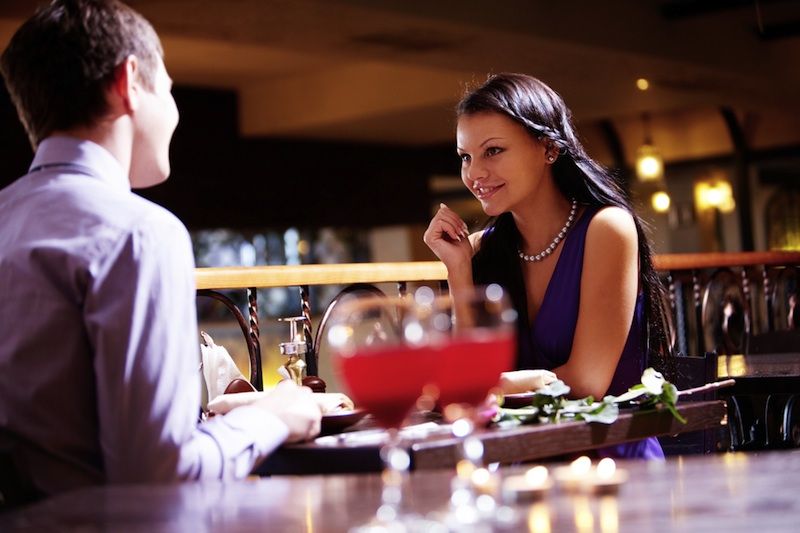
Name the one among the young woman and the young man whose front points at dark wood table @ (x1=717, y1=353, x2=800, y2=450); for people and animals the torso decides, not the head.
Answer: the young man

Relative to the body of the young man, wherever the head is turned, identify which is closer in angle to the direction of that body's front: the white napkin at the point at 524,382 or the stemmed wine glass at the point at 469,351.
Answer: the white napkin

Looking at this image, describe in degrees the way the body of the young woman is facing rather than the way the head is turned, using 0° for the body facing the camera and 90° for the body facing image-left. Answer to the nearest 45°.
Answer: approximately 45°

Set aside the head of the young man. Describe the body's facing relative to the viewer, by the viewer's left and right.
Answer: facing away from the viewer and to the right of the viewer

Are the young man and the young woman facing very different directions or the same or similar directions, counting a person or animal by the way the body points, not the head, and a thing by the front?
very different directions

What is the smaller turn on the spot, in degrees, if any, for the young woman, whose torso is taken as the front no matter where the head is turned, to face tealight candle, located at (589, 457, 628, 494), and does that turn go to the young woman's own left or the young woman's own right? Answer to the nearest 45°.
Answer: approximately 45° to the young woman's own left

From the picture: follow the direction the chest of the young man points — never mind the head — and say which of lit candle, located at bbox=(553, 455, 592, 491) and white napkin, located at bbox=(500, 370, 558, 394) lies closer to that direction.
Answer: the white napkin

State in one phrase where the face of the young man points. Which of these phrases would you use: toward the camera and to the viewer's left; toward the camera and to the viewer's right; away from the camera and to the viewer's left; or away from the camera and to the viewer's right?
away from the camera and to the viewer's right
